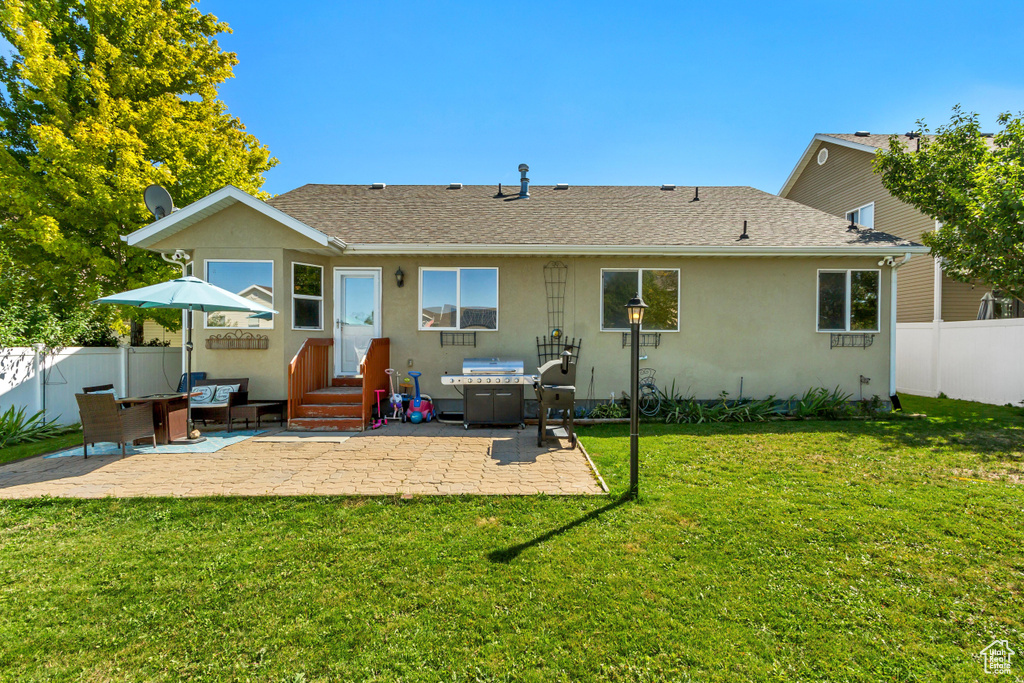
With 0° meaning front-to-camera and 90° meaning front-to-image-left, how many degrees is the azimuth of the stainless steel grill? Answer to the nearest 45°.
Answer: approximately 0°

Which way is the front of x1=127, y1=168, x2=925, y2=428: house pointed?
away from the camera

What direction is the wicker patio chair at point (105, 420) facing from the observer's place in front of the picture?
facing away from the viewer and to the right of the viewer

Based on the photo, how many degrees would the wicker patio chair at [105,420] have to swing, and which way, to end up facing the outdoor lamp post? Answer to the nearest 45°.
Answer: approximately 90° to its right

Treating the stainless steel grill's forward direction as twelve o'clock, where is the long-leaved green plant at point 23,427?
The long-leaved green plant is roughly at 3 o'clock from the stainless steel grill.

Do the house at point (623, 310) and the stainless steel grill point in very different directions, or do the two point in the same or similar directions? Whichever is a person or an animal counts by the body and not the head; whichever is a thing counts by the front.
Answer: very different directions

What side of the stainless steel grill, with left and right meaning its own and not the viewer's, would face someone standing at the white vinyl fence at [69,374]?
right
